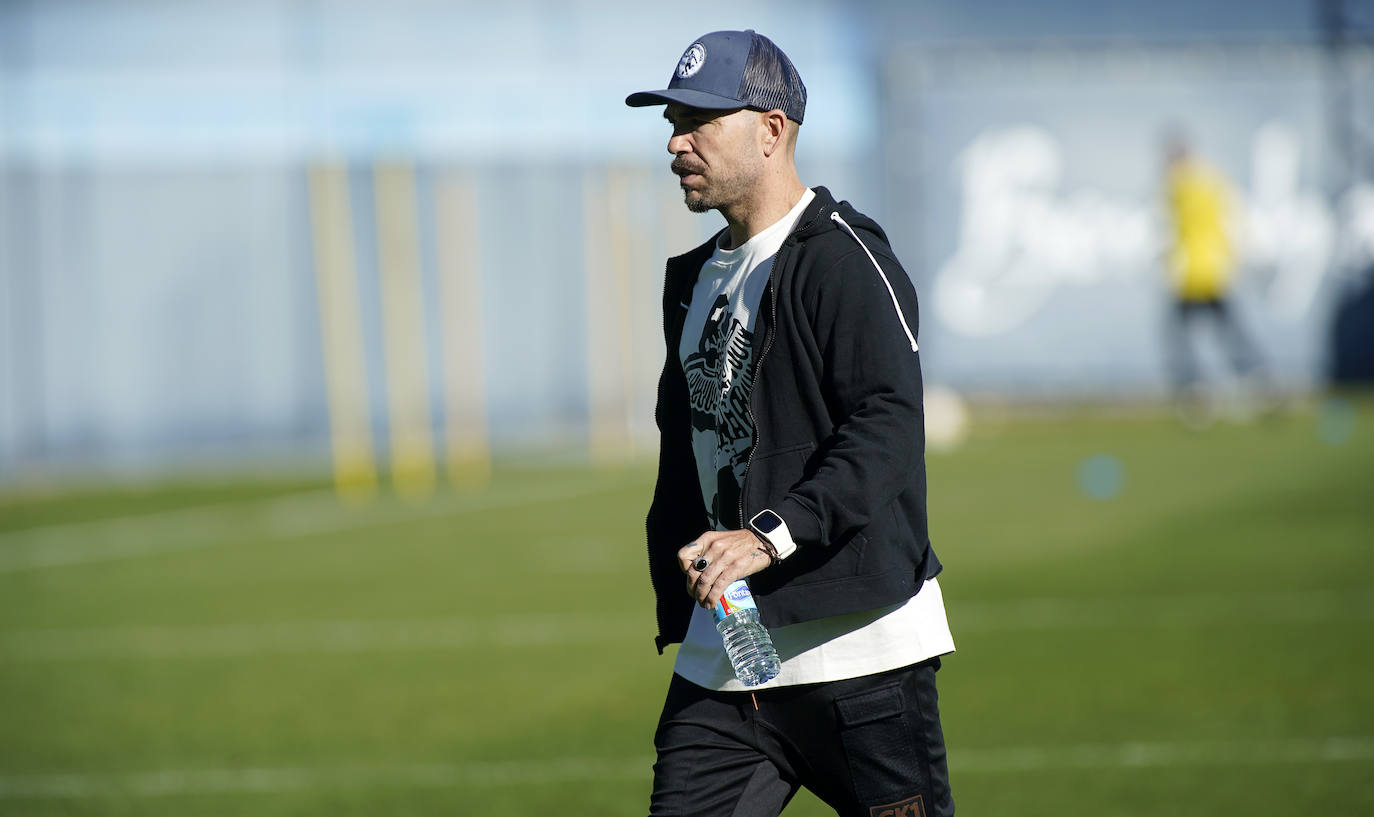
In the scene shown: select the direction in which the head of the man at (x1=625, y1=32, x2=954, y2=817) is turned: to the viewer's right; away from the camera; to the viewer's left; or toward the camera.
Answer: to the viewer's left

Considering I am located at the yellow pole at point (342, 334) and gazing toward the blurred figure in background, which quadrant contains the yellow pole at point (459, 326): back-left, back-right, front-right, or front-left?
front-left

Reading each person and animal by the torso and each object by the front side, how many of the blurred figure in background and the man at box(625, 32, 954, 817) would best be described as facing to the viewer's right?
0

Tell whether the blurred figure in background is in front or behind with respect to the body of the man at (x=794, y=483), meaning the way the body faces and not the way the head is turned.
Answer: behind

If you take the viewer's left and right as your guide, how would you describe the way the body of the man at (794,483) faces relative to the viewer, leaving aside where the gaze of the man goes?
facing the viewer and to the left of the viewer

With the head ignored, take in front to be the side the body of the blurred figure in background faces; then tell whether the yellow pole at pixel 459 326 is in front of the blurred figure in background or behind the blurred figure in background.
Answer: in front

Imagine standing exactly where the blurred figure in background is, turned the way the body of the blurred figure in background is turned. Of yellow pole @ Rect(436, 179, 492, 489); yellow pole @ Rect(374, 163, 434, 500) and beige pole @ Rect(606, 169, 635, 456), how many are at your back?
0

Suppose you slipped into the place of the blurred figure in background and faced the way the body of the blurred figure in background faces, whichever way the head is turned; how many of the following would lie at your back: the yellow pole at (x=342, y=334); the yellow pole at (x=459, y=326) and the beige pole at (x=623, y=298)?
0

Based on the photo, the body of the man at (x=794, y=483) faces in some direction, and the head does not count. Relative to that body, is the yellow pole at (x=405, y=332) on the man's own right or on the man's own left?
on the man's own right

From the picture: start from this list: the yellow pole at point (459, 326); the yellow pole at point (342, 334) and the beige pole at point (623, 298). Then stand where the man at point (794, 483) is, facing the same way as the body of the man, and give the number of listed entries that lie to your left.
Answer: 0
